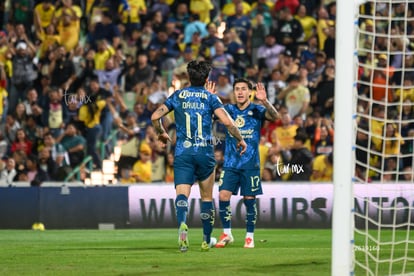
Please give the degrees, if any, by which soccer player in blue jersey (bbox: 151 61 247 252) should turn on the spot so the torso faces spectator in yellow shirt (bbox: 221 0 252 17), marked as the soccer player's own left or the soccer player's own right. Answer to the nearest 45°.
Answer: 0° — they already face them

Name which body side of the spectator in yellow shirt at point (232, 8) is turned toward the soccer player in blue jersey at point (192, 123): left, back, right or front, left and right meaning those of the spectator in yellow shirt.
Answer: front

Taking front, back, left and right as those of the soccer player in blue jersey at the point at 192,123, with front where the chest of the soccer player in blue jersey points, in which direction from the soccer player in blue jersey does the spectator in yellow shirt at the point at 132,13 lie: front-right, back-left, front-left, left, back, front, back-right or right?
front

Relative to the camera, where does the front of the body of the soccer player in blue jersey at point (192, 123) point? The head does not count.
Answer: away from the camera

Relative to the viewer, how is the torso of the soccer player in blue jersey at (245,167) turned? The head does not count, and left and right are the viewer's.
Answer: facing the viewer

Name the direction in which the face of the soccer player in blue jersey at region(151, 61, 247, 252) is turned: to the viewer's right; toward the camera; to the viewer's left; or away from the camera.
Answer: away from the camera

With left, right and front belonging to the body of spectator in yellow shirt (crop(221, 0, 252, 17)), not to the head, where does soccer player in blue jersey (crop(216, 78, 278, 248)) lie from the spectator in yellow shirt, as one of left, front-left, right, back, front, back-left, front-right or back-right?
front

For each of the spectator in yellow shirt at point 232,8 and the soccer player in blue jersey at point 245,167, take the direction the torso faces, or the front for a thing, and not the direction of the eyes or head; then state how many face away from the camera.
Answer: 0

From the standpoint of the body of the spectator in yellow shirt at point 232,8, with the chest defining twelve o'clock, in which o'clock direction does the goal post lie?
The goal post is roughly at 12 o'clock from the spectator in yellow shirt.

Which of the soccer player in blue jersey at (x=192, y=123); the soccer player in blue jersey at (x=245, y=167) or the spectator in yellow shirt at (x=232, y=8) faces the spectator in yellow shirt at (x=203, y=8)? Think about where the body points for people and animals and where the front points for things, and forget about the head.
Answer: the soccer player in blue jersey at (x=192, y=123)

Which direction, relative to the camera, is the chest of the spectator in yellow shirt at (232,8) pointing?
toward the camera

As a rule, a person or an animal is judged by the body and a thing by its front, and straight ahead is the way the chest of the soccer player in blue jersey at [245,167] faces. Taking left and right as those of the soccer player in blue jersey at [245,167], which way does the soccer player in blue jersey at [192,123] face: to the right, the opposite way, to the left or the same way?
the opposite way
